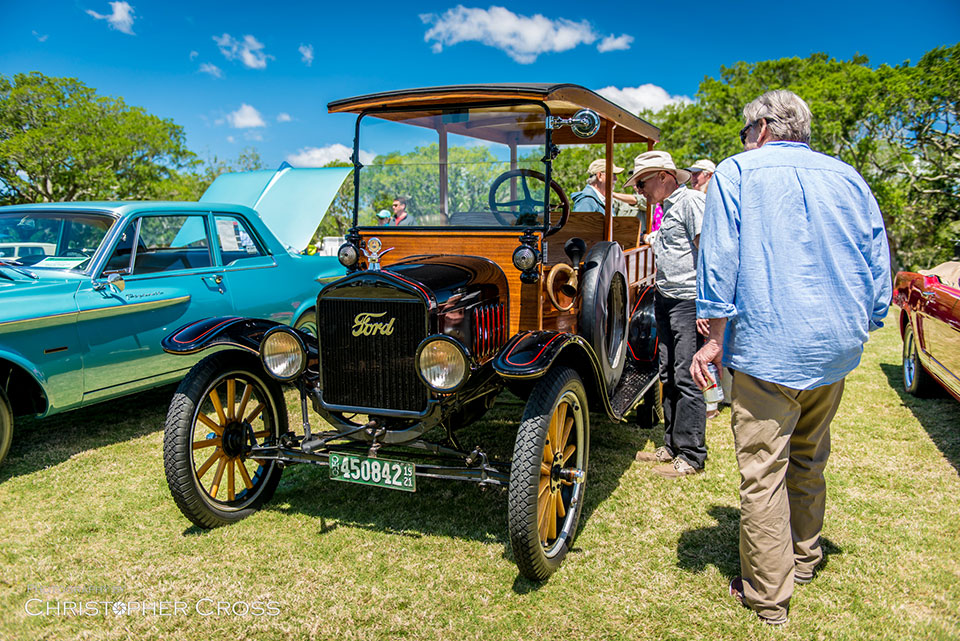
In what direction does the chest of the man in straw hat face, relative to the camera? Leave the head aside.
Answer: to the viewer's left

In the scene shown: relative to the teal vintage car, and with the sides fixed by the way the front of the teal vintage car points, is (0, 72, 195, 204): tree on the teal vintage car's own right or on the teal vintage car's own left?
on the teal vintage car's own right

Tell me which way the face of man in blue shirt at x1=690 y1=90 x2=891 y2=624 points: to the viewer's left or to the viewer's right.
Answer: to the viewer's left

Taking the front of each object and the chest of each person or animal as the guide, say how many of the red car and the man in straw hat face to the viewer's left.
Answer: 1

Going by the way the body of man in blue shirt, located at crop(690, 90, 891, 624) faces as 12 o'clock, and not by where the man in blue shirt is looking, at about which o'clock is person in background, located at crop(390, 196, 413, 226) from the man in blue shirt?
The person in background is roughly at 11 o'clock from the man in blue shirt.

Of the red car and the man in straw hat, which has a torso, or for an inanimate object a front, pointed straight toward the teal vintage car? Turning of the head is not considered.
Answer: the man in straw hat

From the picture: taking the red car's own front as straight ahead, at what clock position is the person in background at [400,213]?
The person in background is roughly at 3 o'clock from the red car.

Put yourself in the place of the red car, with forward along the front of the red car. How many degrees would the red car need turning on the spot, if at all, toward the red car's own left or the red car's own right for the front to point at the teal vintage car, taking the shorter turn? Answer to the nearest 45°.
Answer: approximately 90° to the red car's own right

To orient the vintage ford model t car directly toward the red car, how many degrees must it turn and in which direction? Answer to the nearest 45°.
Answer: approximately 135° to its left

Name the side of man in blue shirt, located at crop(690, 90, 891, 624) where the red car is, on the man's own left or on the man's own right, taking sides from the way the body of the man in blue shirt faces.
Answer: on the man's own right

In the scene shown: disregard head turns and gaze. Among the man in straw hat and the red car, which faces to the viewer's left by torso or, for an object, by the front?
the man in straw hat

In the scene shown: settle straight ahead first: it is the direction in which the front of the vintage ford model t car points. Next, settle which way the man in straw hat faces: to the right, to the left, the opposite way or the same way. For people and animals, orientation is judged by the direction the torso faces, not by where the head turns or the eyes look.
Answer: to the right
